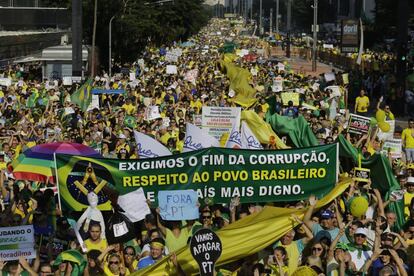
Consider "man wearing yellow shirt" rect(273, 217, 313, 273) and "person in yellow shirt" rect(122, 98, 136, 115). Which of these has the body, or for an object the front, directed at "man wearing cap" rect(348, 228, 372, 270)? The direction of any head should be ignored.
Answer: the person in yellow shirt

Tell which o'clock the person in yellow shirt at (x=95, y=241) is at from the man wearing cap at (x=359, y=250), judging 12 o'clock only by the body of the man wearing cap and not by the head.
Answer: The person in yellow shirt is roughly at 3 o'clock from the man wearing cap.

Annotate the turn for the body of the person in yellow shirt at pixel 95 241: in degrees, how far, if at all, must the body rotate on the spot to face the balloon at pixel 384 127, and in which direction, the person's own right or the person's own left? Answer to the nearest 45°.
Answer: approximately 135° to the person's own left

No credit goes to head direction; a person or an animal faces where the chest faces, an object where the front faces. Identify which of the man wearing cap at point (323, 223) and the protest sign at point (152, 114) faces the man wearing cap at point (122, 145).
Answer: the protest sign

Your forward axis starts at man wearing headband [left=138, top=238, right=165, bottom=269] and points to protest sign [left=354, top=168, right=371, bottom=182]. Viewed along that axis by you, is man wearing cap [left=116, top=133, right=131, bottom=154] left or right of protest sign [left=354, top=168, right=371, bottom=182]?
left

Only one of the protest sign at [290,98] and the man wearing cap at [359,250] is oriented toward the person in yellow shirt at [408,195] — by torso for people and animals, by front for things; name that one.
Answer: the protest sign

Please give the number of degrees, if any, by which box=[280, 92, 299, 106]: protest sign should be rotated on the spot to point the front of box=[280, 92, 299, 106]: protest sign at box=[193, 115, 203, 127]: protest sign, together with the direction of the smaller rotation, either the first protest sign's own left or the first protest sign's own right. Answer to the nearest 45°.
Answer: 0° — it already faces it

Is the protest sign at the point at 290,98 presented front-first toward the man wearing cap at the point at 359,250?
yes

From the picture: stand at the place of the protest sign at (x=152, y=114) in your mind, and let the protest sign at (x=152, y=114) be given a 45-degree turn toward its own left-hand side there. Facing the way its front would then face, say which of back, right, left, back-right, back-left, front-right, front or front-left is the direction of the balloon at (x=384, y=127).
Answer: front

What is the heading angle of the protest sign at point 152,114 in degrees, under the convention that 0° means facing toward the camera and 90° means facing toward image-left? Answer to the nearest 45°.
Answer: approximately 0°

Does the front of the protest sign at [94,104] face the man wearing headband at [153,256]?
yes

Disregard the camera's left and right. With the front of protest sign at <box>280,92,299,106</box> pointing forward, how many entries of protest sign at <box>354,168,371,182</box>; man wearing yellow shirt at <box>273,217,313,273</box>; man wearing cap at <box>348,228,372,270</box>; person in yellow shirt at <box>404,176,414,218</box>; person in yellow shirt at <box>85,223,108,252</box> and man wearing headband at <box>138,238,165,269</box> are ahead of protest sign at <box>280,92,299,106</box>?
6
